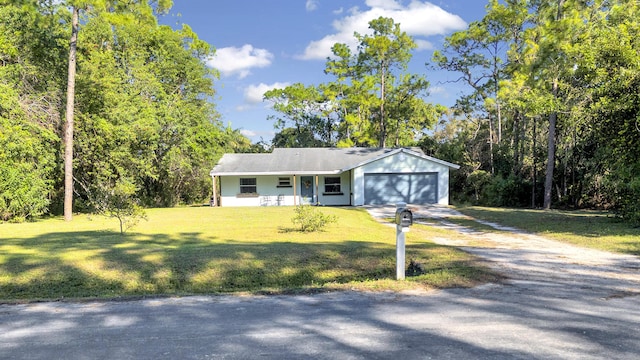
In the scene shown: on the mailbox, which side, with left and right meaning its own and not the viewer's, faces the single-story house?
back

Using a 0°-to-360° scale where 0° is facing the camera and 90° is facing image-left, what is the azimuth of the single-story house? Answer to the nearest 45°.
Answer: approximately 0°

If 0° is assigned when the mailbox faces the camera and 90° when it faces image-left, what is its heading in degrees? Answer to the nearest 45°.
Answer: approximately 0°

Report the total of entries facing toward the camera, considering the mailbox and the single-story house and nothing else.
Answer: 2

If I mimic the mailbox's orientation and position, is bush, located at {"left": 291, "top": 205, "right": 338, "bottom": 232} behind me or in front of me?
behind

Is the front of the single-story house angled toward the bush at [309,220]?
yes

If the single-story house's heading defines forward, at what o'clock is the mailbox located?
The mailbox is roughly at 12 o'clock from the single-story house.
